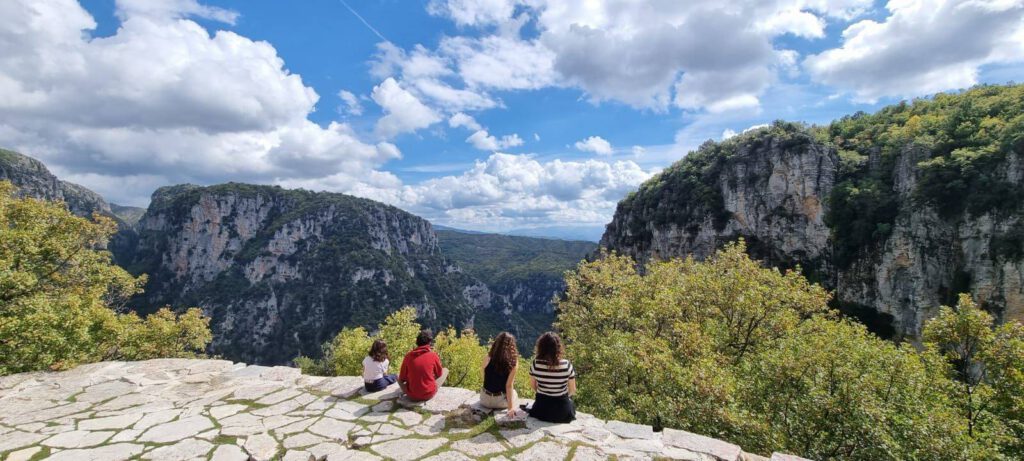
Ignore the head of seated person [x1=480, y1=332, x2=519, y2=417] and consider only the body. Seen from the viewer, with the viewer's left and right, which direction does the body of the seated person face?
facing away from the viewer

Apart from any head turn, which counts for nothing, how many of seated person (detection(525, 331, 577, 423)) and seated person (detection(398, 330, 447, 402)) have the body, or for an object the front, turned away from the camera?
2

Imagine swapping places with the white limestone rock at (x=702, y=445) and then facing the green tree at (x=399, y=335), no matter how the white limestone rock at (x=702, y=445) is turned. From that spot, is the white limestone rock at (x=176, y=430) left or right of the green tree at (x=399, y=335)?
left

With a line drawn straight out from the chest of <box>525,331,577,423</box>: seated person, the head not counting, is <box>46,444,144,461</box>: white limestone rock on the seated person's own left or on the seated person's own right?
on the seated person's own left

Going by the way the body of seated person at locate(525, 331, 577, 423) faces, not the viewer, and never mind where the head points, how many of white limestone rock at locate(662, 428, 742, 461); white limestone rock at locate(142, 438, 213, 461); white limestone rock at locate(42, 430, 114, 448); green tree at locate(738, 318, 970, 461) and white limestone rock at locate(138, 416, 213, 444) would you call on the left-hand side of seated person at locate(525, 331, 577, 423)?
3

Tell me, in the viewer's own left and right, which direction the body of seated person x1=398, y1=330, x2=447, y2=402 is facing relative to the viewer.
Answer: facing away from the viewer

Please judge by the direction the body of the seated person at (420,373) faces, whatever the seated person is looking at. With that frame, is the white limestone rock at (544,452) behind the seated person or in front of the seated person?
behind

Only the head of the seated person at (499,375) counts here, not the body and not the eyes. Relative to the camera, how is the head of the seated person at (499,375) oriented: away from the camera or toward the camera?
away from the camera

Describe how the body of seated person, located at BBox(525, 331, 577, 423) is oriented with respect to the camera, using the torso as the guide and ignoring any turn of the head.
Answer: away from the camera

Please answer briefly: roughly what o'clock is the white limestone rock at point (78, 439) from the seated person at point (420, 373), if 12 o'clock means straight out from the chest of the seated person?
The white limestone rock is roughly at 9 o'clock from the seated person.

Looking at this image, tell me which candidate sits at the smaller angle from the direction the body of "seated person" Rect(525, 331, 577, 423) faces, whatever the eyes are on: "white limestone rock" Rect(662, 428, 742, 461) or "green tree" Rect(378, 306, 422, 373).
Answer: the green tree
